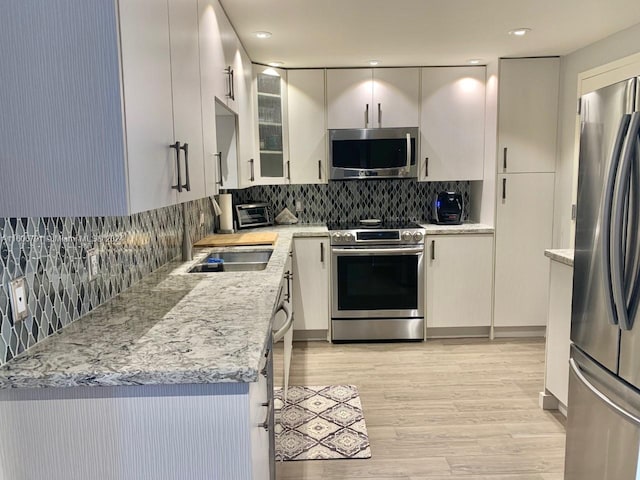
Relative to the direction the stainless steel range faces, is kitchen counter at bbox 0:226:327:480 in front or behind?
in front

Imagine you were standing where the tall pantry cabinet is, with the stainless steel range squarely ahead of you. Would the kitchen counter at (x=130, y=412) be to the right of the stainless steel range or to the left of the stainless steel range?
left

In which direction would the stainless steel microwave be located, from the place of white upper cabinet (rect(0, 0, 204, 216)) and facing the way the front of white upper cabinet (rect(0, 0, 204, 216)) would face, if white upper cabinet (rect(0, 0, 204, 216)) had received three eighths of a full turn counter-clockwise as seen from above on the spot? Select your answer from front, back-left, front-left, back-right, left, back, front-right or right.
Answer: front-right

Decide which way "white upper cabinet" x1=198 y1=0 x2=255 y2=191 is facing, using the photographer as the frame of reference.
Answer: facing to the right of the viewer

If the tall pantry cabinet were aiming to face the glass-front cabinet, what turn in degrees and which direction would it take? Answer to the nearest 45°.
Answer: approximately 90° to its right

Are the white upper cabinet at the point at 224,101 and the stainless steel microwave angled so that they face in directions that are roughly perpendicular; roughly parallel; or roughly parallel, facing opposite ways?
roughly perpendicular

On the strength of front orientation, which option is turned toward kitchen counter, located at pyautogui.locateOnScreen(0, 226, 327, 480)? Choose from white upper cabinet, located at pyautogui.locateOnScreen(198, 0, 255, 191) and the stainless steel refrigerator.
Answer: the stainless steel refrigerator

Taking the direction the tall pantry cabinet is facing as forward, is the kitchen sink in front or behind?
in front

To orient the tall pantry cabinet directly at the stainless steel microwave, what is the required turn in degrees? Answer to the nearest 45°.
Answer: approximately 90° to its right
